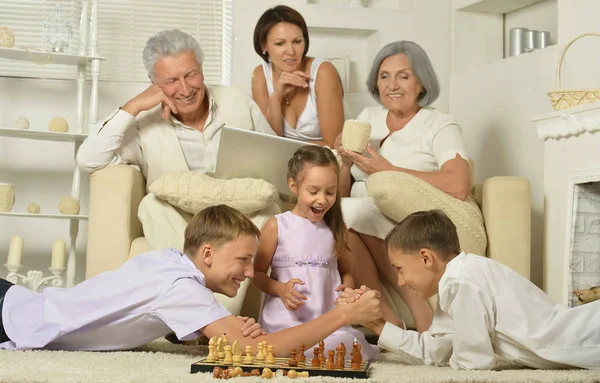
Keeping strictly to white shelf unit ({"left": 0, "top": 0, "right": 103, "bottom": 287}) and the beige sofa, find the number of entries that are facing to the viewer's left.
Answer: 0

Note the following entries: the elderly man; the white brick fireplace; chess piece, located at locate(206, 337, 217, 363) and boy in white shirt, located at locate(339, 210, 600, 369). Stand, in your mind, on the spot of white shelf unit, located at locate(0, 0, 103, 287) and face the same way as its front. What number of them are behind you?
0

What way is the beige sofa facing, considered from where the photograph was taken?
facing the viewer

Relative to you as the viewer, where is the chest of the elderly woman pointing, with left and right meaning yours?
facing the viewer and to the left of the viewer

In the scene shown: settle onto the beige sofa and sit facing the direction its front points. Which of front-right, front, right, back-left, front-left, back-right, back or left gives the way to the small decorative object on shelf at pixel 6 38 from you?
back-right

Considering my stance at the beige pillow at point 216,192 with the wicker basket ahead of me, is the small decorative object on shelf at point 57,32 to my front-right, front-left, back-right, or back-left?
back-left

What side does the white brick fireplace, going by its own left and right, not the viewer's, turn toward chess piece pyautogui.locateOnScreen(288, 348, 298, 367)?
front

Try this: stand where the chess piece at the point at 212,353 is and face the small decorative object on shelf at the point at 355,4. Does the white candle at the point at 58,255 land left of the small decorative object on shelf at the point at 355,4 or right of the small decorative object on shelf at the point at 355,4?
left

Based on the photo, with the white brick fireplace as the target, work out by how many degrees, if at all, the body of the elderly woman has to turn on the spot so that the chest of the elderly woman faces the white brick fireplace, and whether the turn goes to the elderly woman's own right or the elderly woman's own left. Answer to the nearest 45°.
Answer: approximately 135° to the elderly woman's own left

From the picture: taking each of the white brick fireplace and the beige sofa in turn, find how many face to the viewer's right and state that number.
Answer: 0

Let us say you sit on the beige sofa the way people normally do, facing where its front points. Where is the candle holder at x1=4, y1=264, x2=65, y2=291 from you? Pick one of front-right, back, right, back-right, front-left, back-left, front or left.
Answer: back-right

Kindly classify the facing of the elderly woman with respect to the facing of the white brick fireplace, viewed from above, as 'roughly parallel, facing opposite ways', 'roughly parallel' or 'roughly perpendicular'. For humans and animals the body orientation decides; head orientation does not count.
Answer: roughly parallel

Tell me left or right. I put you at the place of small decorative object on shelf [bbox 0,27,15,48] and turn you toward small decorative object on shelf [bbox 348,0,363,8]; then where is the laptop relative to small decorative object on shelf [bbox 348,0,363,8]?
right
